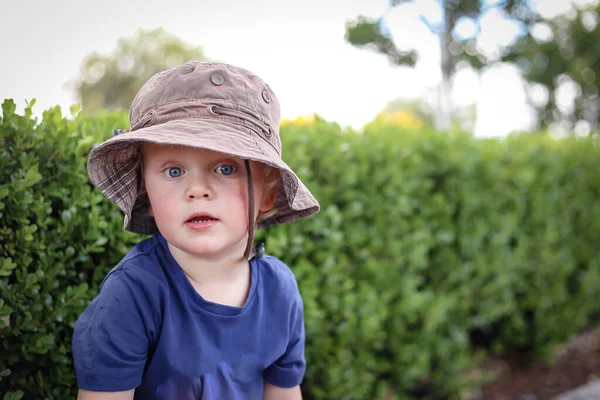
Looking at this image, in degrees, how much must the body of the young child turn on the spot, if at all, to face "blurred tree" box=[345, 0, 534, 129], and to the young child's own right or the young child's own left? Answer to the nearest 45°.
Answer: approximately 135° to the young child's own left

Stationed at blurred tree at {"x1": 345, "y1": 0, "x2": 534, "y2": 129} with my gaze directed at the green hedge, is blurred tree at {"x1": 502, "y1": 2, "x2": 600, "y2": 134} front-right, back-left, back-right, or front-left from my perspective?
back-left

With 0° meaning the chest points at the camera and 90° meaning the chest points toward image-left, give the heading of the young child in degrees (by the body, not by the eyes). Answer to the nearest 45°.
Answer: approximately 0°

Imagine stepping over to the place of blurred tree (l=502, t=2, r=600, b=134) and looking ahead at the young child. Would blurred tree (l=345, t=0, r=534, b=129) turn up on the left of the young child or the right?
right

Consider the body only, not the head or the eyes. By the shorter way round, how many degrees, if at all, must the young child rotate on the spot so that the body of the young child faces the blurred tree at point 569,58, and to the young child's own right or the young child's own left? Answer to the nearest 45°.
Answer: approximately 135° to the young child's own left

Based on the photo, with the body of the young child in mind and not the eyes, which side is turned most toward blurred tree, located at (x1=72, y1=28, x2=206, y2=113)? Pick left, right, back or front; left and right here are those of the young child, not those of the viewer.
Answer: back
